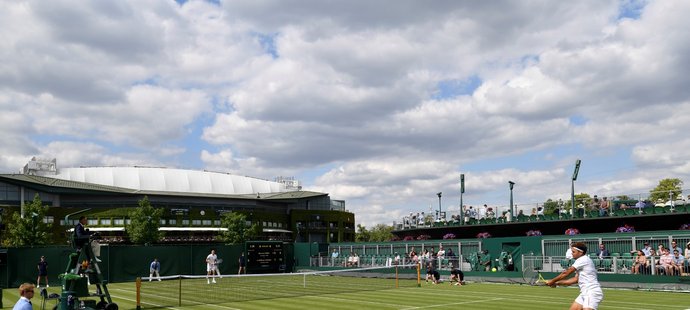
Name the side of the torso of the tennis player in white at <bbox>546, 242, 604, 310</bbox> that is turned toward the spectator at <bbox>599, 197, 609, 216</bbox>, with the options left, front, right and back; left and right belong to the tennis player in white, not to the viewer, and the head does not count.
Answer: right

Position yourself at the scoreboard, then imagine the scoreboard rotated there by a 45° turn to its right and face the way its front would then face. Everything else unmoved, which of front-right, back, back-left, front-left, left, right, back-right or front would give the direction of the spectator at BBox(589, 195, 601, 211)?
back-left

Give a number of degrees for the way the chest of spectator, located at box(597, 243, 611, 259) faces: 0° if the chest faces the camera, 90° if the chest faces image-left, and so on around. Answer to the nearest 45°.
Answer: approximately 45°

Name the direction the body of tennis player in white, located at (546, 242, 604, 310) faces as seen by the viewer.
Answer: to the viewer's left

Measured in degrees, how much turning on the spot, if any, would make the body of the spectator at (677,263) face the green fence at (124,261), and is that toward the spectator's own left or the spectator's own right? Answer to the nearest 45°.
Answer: approximately 45° to the spectator's own right

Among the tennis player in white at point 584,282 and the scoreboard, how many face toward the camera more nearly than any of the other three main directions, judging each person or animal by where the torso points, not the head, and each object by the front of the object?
1

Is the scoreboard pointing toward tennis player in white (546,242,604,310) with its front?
yes

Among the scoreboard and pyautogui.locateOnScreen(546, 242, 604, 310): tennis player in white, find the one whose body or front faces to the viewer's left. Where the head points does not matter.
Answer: the tennis player in white

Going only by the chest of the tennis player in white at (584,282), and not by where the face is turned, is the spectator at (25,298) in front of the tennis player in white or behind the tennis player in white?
in front

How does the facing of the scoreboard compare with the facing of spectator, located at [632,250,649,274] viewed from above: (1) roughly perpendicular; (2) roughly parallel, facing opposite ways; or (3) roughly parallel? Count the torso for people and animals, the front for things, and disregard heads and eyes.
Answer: roughly perpendicular

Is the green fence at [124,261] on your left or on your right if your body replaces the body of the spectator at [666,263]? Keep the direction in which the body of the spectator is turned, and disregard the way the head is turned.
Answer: on your right

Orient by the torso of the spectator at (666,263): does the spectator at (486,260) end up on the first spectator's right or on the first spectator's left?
on the first spectator's right
